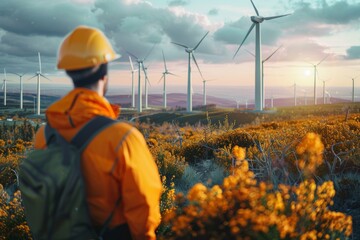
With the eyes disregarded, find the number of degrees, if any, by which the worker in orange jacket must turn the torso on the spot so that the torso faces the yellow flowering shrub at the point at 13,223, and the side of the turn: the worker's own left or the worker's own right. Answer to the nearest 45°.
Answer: approximately 45° to the worker's own left

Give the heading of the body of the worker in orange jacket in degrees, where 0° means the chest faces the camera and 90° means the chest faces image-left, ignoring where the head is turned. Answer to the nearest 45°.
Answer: approximately 225°

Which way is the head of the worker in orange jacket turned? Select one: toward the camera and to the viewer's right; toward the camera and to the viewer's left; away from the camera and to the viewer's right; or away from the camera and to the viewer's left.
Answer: away from the camera and to the viewer's right

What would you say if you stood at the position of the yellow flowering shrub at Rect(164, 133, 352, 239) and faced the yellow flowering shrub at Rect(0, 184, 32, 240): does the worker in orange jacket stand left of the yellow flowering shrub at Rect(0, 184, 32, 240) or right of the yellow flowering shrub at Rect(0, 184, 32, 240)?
left

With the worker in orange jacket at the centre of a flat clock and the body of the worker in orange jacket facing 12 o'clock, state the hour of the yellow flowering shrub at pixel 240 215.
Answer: The yellow flowering shrub is roughly at 2 o'clock from the worker in orange jacket.
